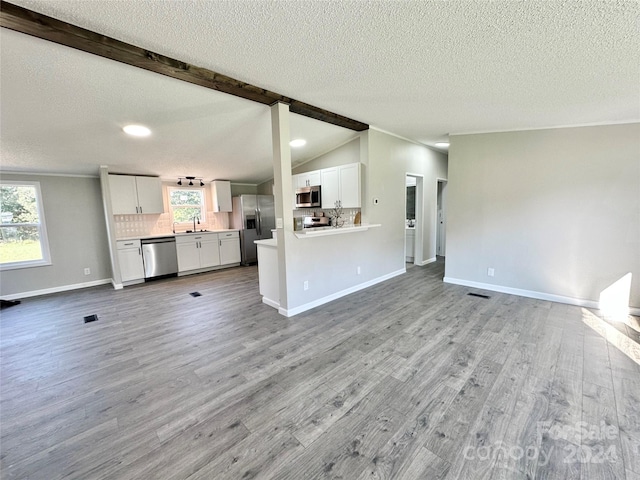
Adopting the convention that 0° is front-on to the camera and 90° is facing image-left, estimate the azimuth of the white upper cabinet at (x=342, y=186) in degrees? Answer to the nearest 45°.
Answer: approximately 45°

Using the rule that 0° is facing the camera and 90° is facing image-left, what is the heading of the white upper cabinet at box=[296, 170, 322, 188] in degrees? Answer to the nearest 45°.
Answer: approximately 45°

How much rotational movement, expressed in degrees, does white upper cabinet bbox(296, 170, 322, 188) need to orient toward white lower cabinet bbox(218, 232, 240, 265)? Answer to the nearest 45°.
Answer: approximately 90° to its right

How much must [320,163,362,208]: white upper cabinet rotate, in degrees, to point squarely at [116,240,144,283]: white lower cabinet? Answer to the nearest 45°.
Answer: approximately 45° to its right

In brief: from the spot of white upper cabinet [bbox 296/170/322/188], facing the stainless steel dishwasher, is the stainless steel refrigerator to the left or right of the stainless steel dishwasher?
right

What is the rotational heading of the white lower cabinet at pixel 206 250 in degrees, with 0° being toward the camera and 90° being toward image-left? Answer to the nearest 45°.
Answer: approximately 315°

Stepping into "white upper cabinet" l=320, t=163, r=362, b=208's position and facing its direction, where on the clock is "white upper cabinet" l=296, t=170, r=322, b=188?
"white upper cabinet" l=296, t=170, r=322, b=188 is roughly at 3 o'clock from "white upper cabinet" l=320, t=163, r=362, b=208.

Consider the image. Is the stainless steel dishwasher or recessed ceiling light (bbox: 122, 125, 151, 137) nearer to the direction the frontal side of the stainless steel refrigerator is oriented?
the recessed ceiling light

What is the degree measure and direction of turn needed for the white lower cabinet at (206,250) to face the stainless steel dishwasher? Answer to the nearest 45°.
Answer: approximately 135° to its right

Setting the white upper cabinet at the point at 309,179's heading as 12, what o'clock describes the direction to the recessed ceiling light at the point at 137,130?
The recessed ceiling light is roughly at 12 o'clock from the white upper cabinet.

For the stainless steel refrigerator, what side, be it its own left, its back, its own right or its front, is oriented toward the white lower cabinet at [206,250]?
right
